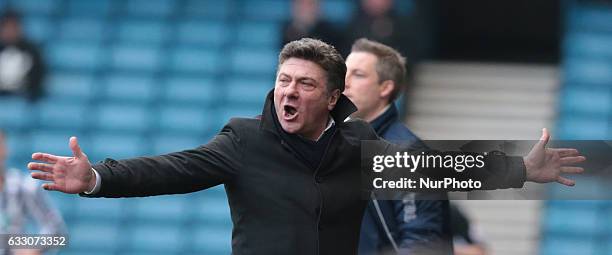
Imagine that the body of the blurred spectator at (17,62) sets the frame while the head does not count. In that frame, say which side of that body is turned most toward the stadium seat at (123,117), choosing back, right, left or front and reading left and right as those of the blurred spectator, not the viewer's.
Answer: left

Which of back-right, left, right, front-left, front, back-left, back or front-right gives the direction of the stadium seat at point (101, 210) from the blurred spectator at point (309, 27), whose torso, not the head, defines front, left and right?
right

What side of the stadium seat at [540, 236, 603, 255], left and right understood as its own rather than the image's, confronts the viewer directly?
front

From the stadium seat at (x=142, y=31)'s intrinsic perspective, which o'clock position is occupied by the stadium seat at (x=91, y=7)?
the stadium seat at (x=91, y=7) is roughly at 4 o'clock from the stadium seat at (x=142, y=31).

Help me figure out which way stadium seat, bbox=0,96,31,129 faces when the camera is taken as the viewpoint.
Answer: facing the viewer

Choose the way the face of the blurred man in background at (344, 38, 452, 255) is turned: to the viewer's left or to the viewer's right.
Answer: to the viewer's left

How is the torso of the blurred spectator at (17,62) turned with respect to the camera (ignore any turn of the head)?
toward the camera

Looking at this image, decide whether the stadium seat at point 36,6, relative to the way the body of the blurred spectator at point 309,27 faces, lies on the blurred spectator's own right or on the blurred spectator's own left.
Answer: on the blurred spectator's own right

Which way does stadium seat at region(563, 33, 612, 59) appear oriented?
toward the camera
